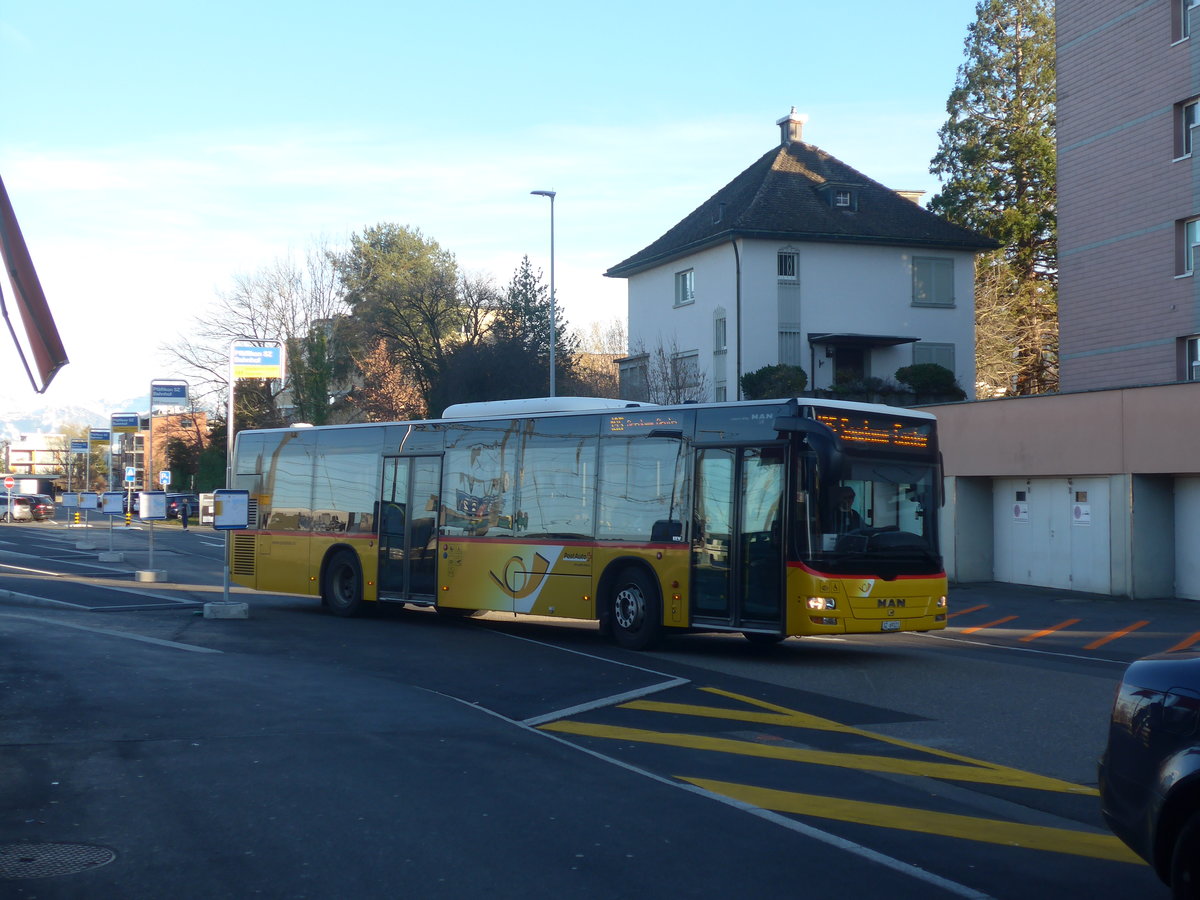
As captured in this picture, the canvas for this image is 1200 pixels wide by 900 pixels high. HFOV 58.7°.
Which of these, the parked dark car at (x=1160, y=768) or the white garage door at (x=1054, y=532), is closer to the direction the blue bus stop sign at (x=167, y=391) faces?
the parked dark car

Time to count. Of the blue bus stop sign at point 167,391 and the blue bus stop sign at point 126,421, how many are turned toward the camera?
2

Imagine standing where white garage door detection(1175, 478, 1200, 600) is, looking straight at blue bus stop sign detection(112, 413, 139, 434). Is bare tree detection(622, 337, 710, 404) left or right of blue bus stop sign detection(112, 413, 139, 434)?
right

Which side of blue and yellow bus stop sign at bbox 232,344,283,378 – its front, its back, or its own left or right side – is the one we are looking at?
front

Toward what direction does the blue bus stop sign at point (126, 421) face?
toward the camera

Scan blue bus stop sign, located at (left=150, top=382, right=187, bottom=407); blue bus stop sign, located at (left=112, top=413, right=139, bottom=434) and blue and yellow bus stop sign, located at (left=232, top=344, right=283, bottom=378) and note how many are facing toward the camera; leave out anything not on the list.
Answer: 3

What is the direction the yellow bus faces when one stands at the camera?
facing the viewer and to the right of the viewer

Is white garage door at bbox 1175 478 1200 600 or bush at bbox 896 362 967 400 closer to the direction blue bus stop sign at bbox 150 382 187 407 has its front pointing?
the white garage door

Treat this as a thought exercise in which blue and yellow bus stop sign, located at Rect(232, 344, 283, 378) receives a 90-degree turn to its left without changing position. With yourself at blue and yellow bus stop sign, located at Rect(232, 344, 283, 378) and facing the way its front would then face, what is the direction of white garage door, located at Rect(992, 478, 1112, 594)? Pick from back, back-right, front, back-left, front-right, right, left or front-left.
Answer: front

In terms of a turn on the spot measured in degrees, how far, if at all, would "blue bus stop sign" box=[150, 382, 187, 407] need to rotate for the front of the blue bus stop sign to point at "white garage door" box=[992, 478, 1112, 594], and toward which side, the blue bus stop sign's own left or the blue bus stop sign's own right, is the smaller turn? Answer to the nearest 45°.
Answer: approximately 45° to the blue bus stop sign's own left

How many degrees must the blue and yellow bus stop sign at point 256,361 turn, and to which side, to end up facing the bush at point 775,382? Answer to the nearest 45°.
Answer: approximately 135° to its left

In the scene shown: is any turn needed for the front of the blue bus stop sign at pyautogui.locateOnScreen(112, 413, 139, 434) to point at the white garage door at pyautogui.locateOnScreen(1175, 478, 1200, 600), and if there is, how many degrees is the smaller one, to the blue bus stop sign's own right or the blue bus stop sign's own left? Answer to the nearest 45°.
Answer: approximately 45° to the blue bus stop sign's own left
